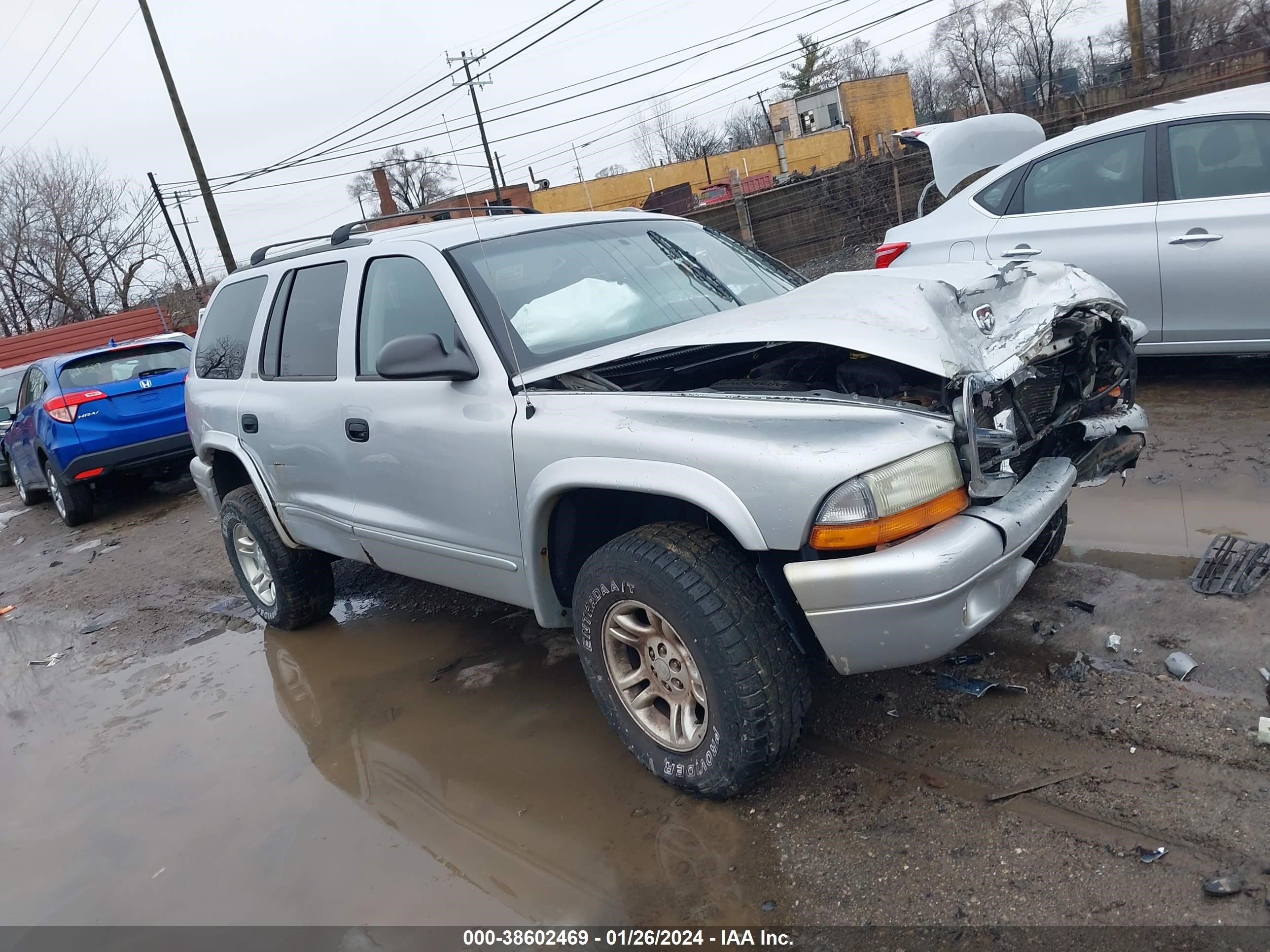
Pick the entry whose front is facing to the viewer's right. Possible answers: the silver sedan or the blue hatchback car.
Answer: the silver sedan

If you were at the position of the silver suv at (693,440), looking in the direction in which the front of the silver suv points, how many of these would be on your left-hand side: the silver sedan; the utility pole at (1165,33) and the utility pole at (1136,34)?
3

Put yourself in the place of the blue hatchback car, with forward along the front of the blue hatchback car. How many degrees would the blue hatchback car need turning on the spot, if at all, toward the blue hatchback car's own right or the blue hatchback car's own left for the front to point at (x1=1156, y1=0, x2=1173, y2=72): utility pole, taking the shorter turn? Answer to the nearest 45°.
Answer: approximately 135° to the blue hatchback car's own right

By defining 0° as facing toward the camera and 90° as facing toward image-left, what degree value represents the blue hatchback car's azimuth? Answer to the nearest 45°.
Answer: approximately 135°

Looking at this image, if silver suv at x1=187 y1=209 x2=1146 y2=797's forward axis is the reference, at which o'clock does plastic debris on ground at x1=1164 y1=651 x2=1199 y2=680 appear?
The plastic debris on ground is roughly at 11 o'clock from the silver suv.

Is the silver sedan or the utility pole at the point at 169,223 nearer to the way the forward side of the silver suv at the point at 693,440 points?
the silver sedan

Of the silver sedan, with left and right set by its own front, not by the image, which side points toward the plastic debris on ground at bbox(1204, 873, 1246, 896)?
right

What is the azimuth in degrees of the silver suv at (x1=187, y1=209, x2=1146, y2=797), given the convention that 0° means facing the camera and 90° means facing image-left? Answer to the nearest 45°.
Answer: approximately 315°

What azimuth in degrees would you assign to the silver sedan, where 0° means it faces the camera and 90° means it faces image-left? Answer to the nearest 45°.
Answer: approximately 270°

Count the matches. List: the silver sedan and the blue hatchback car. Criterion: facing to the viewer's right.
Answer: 1

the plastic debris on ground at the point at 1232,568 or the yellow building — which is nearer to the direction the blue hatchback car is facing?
the yellow building
